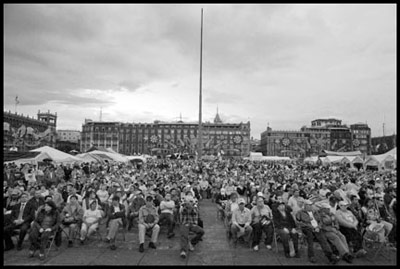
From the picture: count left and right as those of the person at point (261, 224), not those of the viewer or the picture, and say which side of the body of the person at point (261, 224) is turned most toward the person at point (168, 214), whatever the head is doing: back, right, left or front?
right

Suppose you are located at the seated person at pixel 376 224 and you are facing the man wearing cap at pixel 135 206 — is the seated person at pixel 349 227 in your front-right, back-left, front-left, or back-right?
front-left

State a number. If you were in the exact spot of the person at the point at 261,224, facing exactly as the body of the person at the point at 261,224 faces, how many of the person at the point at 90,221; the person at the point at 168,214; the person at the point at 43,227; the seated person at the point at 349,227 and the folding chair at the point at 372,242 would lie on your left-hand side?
2

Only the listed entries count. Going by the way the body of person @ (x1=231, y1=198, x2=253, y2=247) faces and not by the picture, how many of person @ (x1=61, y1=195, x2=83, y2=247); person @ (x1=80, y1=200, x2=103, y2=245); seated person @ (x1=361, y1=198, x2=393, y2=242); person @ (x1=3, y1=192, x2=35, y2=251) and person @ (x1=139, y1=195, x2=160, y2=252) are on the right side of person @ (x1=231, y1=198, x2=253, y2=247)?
4

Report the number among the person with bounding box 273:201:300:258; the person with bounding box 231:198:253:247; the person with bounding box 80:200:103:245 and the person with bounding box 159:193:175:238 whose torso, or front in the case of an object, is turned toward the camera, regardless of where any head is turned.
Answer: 4

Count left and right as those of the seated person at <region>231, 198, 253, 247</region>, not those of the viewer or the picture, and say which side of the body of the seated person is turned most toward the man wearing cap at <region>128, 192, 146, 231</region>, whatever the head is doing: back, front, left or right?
right

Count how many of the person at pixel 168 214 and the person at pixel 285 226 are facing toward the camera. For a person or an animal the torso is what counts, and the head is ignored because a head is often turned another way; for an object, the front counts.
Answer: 2

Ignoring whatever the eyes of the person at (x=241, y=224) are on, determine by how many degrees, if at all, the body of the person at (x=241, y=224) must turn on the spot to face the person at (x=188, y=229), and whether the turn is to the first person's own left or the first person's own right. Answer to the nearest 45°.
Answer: approximately 45° to the first person's own right

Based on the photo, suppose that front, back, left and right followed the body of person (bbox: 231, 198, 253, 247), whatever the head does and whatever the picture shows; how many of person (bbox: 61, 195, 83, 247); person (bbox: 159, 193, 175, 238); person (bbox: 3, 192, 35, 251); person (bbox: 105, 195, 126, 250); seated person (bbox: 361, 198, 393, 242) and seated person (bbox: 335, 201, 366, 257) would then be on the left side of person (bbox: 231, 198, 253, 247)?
2

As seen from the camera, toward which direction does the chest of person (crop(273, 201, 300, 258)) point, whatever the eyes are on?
toward the camera

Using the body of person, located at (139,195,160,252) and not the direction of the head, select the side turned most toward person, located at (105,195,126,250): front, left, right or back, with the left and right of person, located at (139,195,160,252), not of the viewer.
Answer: right

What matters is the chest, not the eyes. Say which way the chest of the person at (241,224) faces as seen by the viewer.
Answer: toward the camera

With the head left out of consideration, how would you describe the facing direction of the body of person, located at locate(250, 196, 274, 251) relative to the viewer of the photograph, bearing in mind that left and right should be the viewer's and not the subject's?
facing the viewer

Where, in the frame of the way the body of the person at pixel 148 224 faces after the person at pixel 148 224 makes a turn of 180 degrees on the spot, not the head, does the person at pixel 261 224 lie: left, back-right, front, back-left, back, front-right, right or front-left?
right

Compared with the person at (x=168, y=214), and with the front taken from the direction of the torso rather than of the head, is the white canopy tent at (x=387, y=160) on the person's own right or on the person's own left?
on the person's own left

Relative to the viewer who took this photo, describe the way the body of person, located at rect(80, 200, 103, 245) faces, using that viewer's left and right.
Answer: facing the viewer

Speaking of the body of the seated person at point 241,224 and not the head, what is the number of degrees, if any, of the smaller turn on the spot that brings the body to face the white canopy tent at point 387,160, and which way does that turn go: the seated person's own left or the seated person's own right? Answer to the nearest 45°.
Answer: approximately 135° to the seated person's own left

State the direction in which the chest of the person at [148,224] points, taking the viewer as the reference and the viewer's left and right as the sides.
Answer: facing the viewer
